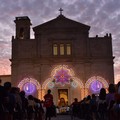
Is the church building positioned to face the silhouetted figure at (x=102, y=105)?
yes

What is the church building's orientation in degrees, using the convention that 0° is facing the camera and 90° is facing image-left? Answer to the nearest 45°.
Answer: approximately 0°
